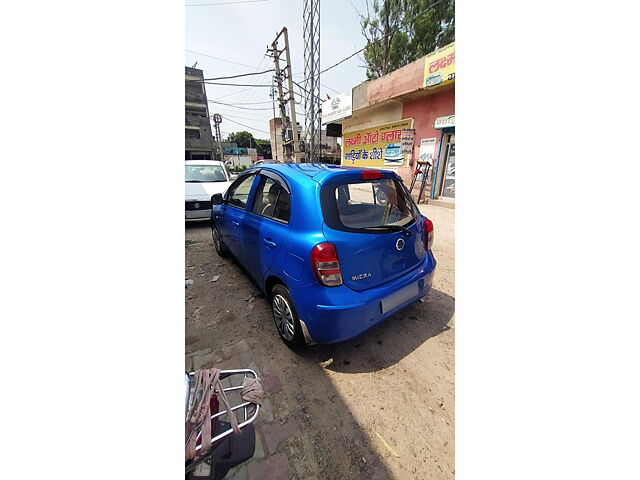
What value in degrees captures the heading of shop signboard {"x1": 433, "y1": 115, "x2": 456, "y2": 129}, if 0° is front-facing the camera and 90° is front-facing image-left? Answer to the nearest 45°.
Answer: approximately 45°

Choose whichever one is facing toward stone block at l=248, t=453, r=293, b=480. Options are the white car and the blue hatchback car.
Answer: the white car

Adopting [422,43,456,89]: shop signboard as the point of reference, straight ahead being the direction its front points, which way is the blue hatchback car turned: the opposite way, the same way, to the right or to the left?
to the right

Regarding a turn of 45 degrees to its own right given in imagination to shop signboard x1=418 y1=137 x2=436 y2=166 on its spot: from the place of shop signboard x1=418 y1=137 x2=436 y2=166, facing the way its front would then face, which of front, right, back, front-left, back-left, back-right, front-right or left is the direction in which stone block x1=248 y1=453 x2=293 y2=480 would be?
left

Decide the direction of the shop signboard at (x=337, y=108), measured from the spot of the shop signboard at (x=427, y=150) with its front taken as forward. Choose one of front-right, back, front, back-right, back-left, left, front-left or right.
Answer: right

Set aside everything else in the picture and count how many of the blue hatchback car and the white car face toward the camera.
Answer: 1

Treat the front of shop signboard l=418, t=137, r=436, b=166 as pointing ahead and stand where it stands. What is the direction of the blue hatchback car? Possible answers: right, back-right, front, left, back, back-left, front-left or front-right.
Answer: front-left

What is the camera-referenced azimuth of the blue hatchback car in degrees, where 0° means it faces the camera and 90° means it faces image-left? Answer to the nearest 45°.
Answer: approximately 135°

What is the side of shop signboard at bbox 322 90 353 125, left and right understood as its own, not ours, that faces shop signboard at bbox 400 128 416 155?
left

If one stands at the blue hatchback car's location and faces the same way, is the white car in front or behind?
in front

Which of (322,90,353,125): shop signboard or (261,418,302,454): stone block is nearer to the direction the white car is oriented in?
the stone block

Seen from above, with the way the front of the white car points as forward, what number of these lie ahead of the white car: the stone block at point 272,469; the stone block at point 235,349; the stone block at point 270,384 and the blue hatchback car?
4

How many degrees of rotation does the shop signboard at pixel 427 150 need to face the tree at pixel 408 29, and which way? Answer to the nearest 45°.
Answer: approximately 135° to its right
